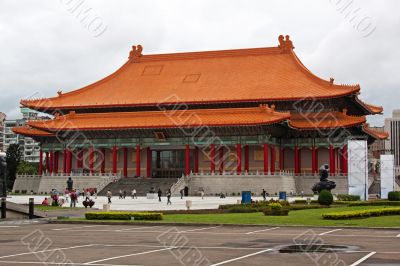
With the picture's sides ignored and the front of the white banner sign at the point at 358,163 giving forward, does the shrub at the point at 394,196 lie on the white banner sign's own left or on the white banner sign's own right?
on the white banner sign's own left

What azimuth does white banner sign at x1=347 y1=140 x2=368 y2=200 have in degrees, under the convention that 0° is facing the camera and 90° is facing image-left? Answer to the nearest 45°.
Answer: approximately 0°

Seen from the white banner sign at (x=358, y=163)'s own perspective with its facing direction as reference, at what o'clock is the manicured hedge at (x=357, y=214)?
The manicured hedge is roughly at 12 o'clock from the white banner sign.

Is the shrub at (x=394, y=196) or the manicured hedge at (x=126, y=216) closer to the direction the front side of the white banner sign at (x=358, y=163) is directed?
the manicured hedge

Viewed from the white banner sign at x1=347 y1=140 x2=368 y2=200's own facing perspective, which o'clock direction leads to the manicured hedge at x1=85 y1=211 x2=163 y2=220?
The manicured hedge is roughly at 1 o'clock from the white banner sign.

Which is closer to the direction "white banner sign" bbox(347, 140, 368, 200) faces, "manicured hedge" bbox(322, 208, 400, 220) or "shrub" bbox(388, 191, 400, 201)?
the manicured hedge
